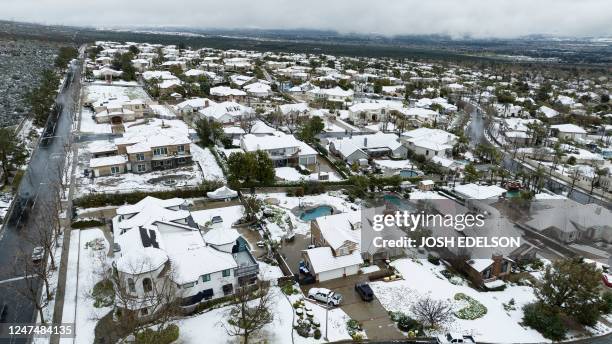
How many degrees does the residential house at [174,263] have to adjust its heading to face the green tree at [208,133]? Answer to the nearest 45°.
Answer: approximately 180°

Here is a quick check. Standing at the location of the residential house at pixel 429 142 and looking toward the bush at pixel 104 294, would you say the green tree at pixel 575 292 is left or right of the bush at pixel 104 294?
left

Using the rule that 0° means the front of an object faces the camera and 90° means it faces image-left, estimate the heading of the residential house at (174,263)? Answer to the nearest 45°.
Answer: approximately 0°

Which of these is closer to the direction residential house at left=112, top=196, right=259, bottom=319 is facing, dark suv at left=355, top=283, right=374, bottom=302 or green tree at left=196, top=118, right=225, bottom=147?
the dark suv

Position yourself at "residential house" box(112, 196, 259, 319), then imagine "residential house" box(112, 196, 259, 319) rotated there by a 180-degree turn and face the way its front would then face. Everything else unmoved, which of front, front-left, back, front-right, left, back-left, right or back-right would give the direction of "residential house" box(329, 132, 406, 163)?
front-right

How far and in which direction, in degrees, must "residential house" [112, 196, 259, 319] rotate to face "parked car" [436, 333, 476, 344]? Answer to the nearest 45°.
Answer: approximately 45° to its left

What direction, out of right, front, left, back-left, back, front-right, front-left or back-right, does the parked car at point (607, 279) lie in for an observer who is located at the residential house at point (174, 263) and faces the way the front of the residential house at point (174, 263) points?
left

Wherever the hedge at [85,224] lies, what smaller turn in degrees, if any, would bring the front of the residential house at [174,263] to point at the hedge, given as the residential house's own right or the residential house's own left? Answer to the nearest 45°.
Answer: approximately 135° to the residential house's own right

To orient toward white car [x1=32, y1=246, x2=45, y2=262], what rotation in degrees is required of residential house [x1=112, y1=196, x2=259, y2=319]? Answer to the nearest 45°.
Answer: approximately 135° to its right

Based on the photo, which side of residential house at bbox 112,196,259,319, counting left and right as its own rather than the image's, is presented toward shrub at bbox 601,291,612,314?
left

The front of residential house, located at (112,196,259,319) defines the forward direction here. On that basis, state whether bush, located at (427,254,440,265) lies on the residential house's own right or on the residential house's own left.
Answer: on the residential house's own left
